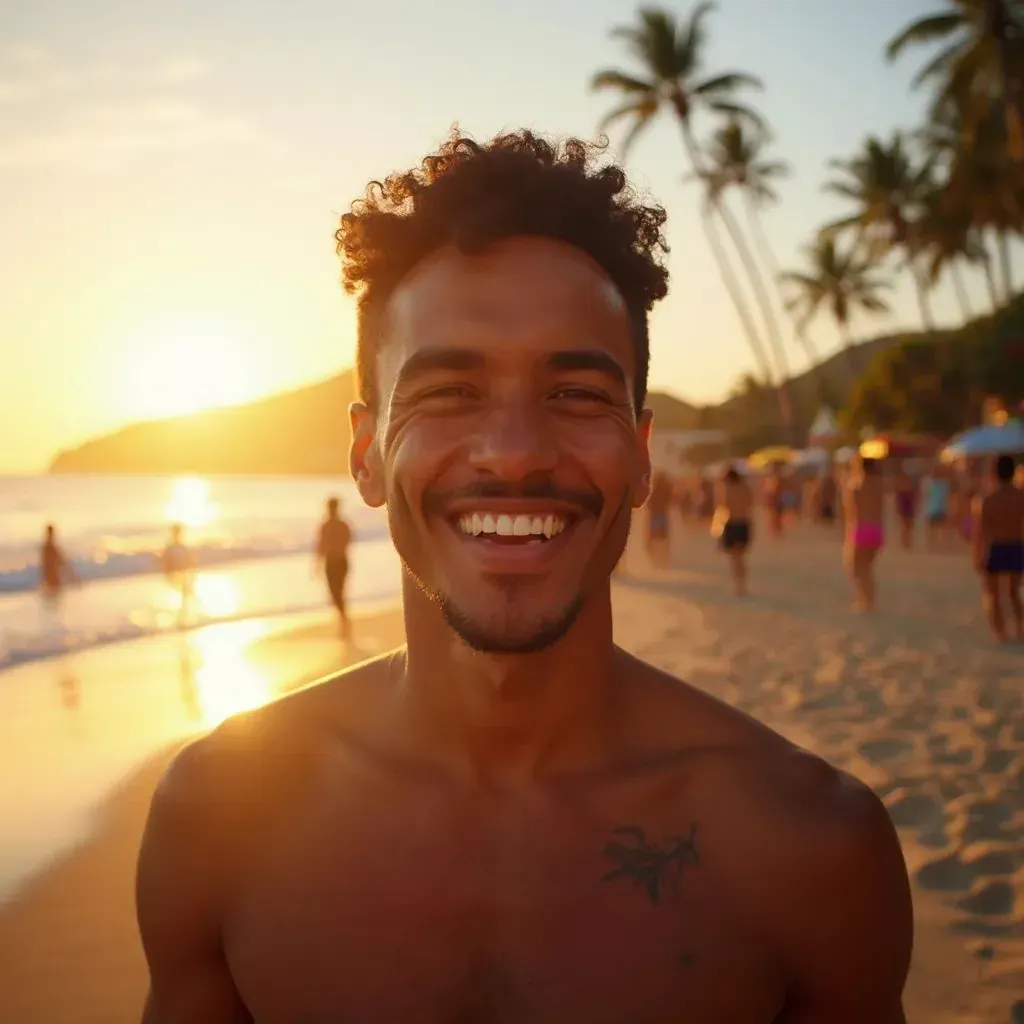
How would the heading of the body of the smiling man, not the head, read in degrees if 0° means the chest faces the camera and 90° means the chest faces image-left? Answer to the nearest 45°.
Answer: approximately 0°

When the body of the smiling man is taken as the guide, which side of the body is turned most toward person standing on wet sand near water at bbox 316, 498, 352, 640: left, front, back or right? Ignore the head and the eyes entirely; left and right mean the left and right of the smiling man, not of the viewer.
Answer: back

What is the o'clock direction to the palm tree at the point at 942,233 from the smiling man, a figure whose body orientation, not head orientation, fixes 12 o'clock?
The palm tree is roughly at 7 o'clock from the smiling man.

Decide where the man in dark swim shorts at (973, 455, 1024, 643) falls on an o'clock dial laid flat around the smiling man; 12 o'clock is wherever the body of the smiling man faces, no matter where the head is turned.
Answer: The man in dark swim shorts is roughly at 7 o'clock from the smiling man.

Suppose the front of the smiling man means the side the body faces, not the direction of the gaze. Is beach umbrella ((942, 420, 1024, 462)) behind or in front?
behind
